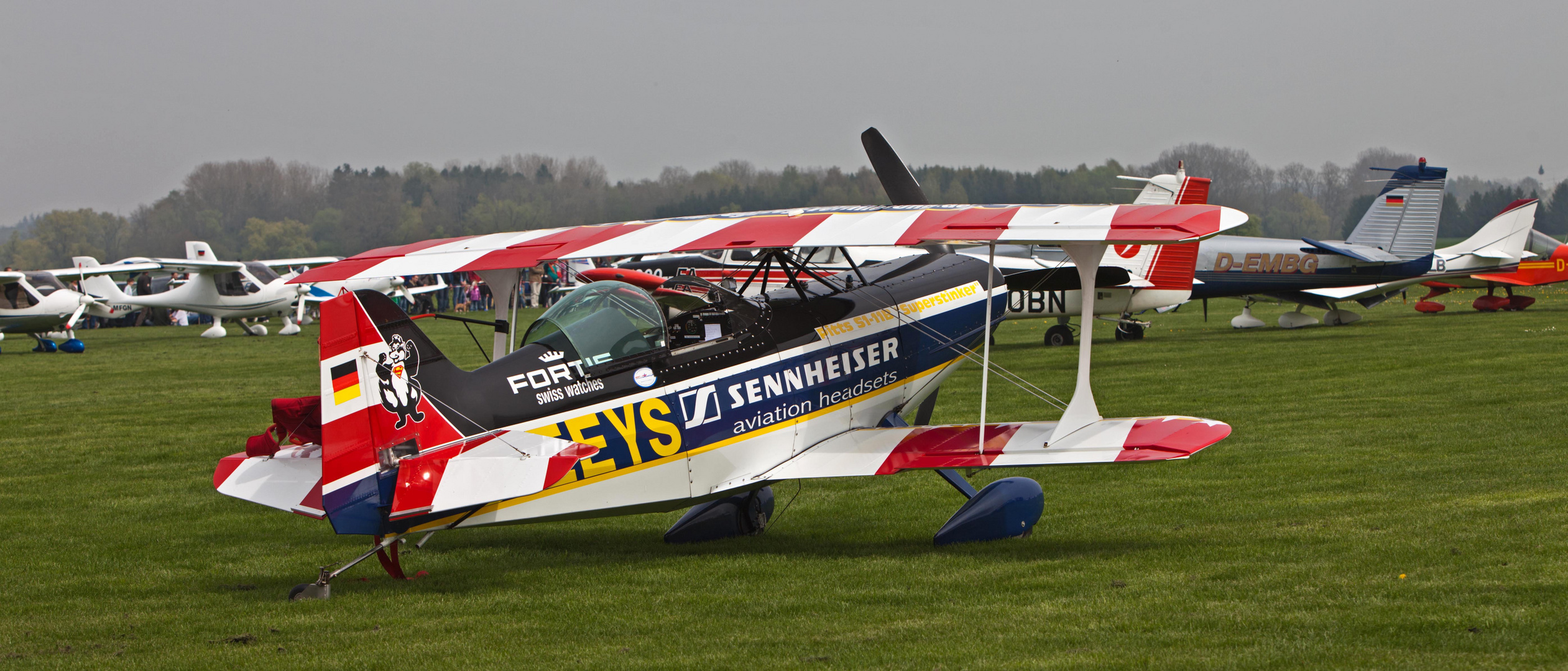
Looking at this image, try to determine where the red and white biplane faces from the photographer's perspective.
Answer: facing away from the viewer and to the right of the viewer

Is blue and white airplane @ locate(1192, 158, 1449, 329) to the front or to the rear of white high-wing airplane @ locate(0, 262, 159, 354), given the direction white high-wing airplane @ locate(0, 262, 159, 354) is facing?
to the front

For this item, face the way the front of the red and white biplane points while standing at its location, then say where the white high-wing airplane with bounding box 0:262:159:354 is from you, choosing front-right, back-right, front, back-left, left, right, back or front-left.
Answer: left

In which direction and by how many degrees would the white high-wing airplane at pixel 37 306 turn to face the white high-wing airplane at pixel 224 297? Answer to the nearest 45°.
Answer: approximately 90° to its left

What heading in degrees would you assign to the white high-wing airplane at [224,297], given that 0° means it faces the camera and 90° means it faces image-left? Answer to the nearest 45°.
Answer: approximately 315°

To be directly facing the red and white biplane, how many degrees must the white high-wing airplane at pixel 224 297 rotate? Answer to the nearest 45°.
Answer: approximately 45° to its right

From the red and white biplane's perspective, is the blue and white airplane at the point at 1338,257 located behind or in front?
in front

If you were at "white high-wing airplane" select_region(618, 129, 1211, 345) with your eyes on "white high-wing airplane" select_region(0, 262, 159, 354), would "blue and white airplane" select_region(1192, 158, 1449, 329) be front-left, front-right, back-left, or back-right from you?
back-right
